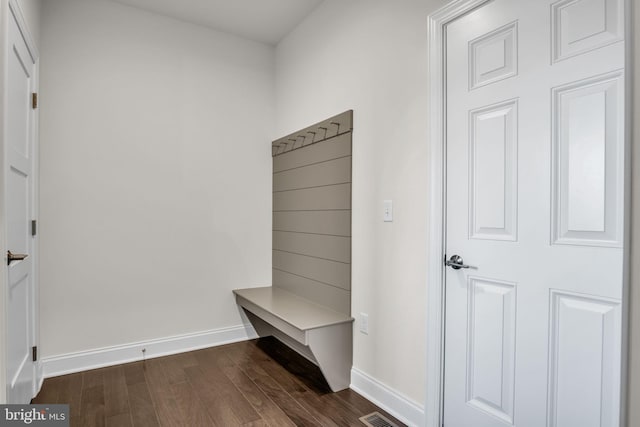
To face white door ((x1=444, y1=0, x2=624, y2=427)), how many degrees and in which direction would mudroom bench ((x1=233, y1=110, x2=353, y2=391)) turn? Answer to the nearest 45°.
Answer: approximately 90° to its left

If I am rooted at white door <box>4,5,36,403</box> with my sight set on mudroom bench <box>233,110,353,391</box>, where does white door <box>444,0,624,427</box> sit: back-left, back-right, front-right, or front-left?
front-right

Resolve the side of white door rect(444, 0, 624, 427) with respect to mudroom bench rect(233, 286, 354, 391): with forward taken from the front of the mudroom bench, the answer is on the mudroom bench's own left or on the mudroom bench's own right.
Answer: on the mudroom bench's own left

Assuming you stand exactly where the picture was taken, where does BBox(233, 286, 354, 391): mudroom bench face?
facing the viewer and to the left of the viewer
